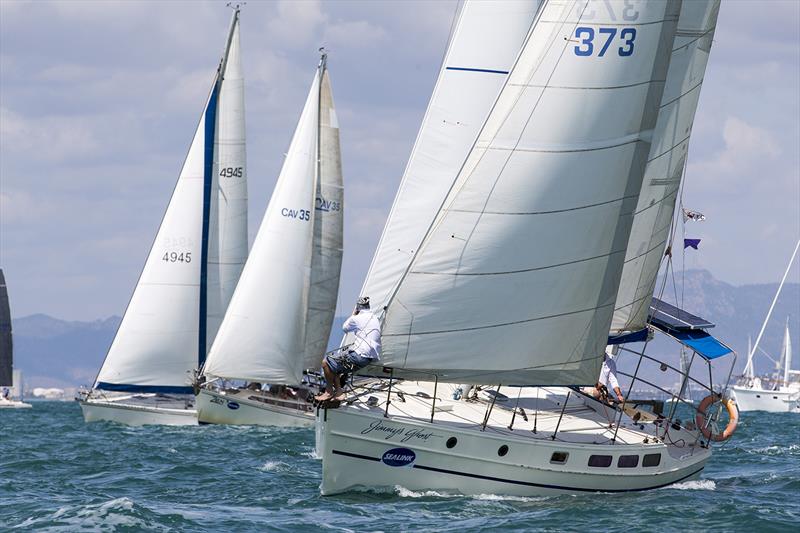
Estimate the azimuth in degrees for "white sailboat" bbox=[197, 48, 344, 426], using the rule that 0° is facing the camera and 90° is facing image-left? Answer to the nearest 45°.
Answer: approximately 45°

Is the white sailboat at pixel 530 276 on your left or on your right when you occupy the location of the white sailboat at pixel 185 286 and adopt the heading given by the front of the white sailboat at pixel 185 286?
on your left

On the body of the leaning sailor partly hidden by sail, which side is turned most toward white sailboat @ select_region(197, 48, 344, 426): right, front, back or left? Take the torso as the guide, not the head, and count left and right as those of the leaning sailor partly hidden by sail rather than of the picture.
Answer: right

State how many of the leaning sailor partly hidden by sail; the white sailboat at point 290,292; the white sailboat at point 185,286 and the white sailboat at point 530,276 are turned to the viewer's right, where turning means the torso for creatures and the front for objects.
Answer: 0

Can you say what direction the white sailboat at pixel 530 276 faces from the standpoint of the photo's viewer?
facing the viewer and to the left of the viewer

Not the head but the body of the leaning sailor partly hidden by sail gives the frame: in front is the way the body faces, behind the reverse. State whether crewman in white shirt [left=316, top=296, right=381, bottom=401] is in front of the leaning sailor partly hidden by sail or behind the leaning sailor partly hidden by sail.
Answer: in front

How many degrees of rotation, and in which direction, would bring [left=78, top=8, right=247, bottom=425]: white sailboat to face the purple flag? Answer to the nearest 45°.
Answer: approximately 90° to its left

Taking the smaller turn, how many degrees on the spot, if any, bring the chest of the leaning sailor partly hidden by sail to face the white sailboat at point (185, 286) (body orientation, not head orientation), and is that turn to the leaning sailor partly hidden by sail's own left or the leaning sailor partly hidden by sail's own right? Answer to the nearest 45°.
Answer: approximately 90° to the leaning sailor partly hidden by sail's own right
